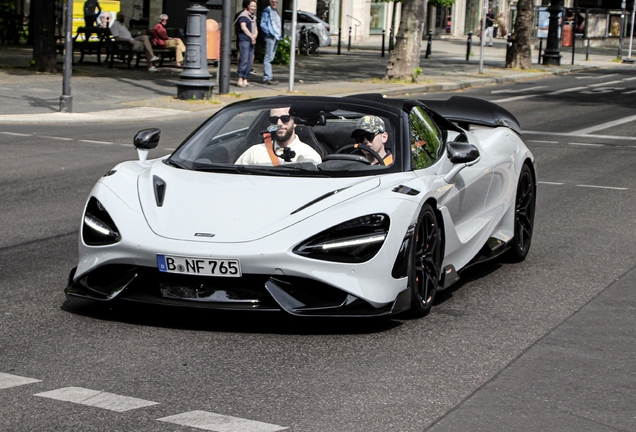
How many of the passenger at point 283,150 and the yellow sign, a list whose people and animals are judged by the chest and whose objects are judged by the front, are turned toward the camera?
2

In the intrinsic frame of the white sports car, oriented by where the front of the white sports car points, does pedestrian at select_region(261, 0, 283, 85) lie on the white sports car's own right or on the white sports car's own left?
on the white sports car's own right

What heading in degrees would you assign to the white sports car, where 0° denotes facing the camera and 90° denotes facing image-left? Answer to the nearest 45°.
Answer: approximately 45°

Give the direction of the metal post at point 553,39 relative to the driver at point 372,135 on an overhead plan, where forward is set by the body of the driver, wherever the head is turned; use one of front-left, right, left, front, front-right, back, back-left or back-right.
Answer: back-right

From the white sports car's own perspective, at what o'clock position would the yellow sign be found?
The yellow sign is roughly at 4 o'clock from the white sports car.

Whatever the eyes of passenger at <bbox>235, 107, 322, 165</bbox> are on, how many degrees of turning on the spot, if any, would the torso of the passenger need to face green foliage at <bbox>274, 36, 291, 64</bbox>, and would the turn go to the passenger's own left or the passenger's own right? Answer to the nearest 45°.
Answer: approximately 180°

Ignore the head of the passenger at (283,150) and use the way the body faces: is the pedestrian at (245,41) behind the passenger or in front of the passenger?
behind

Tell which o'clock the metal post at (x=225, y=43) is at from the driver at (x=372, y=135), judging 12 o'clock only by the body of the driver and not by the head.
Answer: The metal post is roughly at 4 o'clock from the driver.

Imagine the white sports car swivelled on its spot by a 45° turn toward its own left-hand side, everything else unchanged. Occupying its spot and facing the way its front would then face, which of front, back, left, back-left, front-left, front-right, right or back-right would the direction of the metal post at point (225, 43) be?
back

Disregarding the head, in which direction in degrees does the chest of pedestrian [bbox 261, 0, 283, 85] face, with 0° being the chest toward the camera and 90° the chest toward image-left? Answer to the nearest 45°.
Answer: approximately 315°

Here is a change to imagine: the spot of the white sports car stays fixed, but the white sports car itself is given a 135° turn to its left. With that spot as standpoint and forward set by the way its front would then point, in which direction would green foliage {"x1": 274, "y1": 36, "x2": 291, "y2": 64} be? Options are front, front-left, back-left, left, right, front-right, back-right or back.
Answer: left
